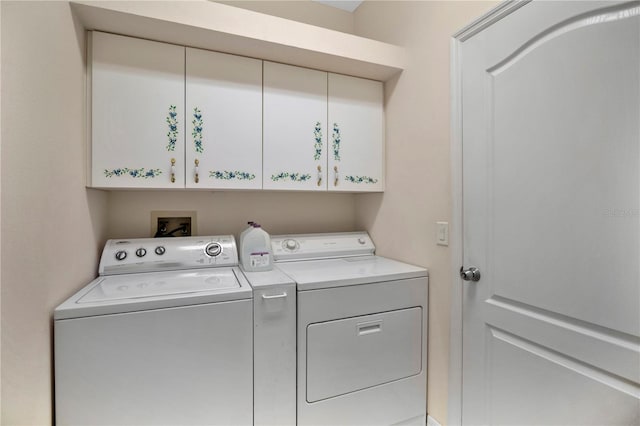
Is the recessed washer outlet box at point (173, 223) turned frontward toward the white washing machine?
yes

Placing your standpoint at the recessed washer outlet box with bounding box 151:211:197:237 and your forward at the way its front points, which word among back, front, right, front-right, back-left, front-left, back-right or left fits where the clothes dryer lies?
front-left

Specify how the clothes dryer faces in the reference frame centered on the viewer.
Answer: facing the viewer and to the right of the viewer

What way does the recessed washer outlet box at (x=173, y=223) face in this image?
toward the camera

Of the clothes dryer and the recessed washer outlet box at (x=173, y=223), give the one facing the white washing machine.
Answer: the recessed washer outlet box

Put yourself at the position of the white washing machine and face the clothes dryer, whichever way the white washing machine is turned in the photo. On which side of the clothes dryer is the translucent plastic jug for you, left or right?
left

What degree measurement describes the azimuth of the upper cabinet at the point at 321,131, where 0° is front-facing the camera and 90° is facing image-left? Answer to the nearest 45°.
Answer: approximately 315°

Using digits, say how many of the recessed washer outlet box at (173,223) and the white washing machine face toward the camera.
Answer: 2

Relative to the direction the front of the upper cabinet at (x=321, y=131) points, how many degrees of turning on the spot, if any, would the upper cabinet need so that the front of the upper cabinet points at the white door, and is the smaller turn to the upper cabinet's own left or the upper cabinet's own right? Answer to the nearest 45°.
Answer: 0° — it already faces it

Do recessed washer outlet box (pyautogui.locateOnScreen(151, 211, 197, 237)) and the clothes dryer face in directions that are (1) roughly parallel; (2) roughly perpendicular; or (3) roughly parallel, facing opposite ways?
roughly parallel

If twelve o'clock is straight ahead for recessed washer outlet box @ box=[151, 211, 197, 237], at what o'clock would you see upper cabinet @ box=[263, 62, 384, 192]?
The upper cabinet is roughly at 10 o'clock from the recessed washer outlet box.

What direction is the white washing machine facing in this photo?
toward the camera
